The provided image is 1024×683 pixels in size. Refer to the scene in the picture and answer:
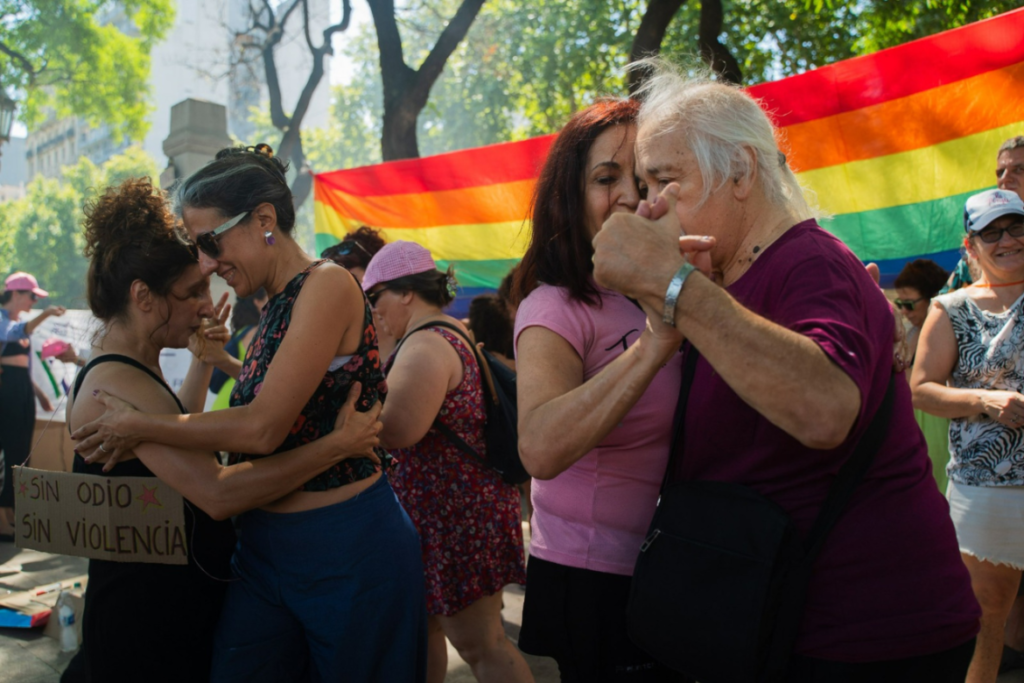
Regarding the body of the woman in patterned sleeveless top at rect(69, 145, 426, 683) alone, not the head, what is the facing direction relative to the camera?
to the viewer's left

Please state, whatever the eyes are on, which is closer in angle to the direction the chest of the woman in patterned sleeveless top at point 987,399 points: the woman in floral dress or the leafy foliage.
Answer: the woman in floral dress

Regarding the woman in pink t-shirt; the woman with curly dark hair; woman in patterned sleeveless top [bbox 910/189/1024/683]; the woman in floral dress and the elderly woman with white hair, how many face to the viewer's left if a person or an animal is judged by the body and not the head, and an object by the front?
2

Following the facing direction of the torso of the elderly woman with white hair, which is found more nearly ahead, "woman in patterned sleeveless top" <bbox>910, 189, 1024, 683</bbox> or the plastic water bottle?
the plastic water bottle

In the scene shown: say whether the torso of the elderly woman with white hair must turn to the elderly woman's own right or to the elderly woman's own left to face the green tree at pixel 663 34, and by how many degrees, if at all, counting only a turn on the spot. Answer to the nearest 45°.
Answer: approximately 90° to the elderly woman's own right

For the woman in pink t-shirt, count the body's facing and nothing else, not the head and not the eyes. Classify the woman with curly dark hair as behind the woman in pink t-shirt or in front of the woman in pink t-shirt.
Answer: behind

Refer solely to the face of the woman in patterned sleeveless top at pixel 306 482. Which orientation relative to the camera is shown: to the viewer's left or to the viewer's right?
to the viewer's left

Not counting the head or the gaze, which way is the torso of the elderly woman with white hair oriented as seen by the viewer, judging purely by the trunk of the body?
to the viewer's left

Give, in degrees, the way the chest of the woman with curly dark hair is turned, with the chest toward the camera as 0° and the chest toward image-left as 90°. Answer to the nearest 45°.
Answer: approximately 270°

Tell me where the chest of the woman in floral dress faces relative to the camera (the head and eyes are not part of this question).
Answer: to the viewer's left

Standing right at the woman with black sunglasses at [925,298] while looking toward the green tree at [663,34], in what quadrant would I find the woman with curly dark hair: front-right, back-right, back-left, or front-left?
back-left
